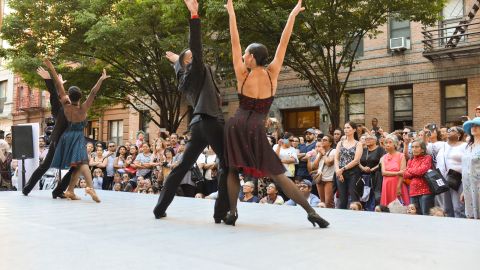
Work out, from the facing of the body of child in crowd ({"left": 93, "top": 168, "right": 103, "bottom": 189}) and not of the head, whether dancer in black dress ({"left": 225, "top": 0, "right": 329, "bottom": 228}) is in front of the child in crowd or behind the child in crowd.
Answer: in front

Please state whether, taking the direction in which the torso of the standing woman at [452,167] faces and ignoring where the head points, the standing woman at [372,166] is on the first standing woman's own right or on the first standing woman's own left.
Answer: on the first standing woman's own right

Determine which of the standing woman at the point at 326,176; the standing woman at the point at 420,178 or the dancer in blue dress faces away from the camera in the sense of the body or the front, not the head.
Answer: the dancer in blue dress

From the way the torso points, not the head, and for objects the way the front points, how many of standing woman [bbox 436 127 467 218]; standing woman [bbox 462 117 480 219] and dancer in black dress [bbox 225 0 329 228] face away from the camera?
1

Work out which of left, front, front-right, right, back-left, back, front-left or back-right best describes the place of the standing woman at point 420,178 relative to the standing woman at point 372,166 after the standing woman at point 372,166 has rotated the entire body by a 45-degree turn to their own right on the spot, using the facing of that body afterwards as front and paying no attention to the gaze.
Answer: back-left

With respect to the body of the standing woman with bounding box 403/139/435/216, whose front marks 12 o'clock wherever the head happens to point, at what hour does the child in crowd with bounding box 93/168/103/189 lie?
The child in crowd is roughly at 2 o'clock from the standing woman.

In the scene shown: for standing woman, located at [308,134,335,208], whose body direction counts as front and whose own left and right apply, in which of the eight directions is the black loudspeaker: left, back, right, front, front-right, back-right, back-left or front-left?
front-right

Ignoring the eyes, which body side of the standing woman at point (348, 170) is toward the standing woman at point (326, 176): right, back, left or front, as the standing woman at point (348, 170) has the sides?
right

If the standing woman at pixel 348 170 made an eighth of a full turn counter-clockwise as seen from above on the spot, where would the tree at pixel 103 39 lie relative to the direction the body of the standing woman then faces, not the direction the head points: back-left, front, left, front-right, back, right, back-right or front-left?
back-right

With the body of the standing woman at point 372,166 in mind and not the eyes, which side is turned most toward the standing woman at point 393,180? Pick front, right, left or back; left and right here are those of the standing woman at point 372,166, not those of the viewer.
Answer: left

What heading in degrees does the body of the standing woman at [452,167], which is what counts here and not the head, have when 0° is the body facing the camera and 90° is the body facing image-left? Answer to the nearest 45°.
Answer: approximately 45°

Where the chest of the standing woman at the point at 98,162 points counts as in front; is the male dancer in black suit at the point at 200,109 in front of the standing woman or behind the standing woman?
in front

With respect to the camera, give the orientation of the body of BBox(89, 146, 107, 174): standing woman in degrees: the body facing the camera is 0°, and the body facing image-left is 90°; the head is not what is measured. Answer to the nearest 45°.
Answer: approximately 0°

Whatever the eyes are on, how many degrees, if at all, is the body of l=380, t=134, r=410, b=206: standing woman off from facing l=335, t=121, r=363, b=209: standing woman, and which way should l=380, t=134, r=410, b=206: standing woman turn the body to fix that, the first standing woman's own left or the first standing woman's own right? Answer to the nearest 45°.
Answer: approximately 45° to the first standing woman's own right

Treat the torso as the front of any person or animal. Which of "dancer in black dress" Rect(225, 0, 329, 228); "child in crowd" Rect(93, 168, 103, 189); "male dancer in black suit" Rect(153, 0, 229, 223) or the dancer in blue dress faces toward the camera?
the child in crowd

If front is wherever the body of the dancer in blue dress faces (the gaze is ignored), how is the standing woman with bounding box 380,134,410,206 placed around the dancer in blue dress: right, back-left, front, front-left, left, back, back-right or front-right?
right
